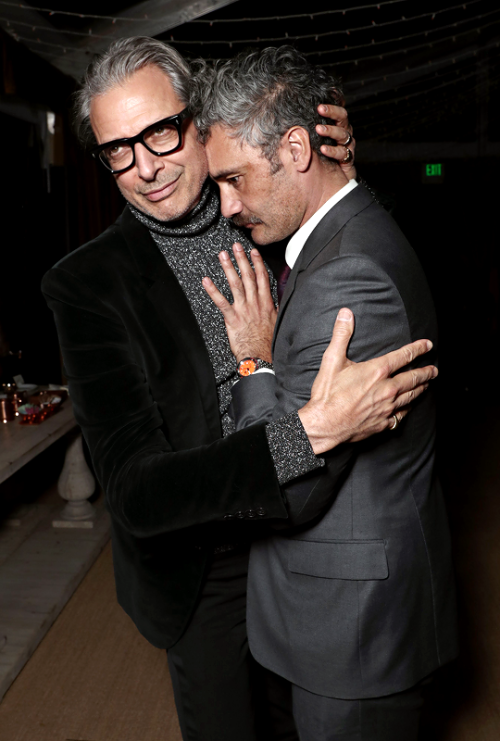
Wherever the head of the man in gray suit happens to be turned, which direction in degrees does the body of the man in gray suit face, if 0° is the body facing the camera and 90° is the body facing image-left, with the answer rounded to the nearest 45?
approximately 90°

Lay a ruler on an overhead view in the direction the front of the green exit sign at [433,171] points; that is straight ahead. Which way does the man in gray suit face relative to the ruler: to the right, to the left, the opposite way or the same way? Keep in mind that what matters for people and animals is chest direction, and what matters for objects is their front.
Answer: to the right

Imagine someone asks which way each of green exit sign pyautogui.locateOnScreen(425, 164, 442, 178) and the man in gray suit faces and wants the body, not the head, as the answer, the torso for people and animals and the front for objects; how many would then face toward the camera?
1

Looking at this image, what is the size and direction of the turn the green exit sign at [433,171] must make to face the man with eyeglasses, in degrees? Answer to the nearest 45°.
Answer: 0° — it already faces them

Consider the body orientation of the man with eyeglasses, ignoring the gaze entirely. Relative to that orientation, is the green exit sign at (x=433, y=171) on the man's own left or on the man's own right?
on the man's own left

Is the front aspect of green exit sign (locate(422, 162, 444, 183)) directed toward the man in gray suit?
yes

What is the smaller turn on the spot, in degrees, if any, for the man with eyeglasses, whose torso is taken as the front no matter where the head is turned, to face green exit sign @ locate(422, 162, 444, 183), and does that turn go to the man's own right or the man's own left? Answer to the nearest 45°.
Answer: approximately 135° to the man's own left

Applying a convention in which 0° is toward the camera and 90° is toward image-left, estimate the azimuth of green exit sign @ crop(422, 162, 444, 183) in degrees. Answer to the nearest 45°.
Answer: approximately 0°
